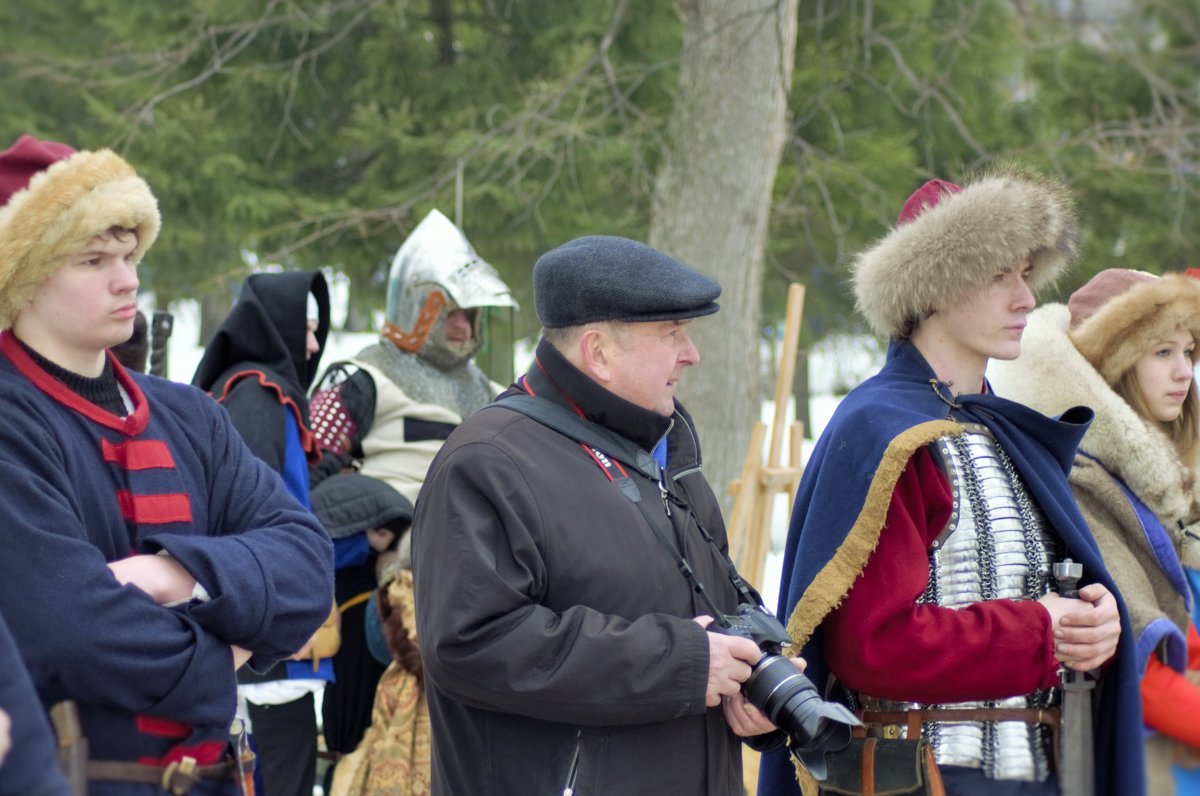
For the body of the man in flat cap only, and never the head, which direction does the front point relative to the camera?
to the viewer's right

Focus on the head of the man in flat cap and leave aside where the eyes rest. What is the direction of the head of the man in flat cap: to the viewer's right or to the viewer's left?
to the viewer's right

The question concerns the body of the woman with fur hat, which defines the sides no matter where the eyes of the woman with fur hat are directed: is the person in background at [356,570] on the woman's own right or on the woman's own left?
on the woman's own right

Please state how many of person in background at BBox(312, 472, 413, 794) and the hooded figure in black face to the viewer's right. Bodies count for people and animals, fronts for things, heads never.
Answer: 2

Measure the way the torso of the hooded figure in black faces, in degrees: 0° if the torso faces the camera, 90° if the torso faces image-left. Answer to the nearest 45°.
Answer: approximately 270°

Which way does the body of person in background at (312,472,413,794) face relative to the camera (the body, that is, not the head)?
to the viewer's right
